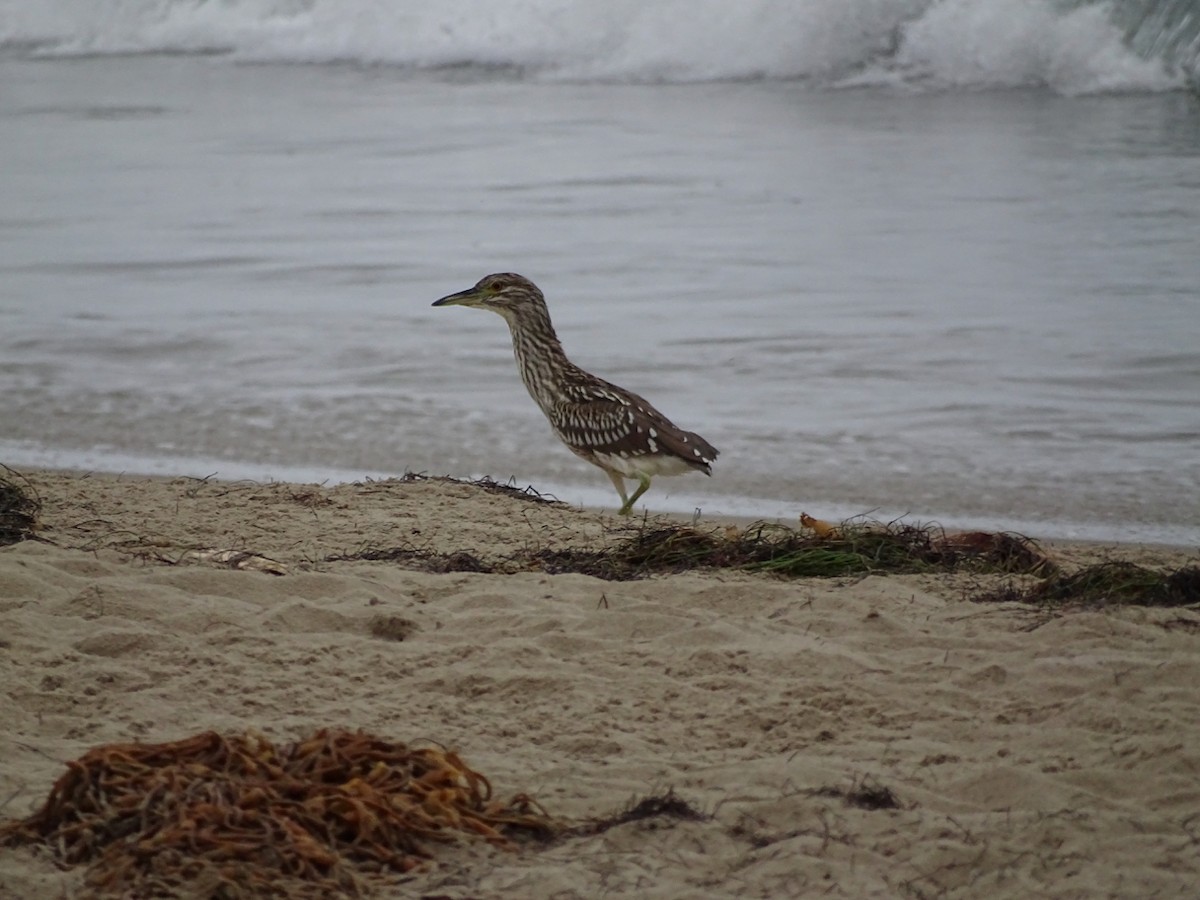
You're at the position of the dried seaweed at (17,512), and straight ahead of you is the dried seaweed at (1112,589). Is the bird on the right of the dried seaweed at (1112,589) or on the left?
left

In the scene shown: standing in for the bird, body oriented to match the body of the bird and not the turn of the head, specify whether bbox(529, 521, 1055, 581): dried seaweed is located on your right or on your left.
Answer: on your left

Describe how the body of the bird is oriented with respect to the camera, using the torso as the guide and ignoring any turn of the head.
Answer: to the viewer's left

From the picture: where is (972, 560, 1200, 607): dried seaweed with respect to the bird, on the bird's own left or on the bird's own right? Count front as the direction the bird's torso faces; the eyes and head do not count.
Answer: on the bird's own left

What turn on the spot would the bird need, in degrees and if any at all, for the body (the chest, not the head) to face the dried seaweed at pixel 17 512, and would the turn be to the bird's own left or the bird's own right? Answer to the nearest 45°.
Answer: approximately 45° to the bird's own left

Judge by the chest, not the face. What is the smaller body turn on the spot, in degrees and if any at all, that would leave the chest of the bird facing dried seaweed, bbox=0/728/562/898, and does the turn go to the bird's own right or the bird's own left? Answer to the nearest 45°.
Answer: approximately 90° to the bird's own left
